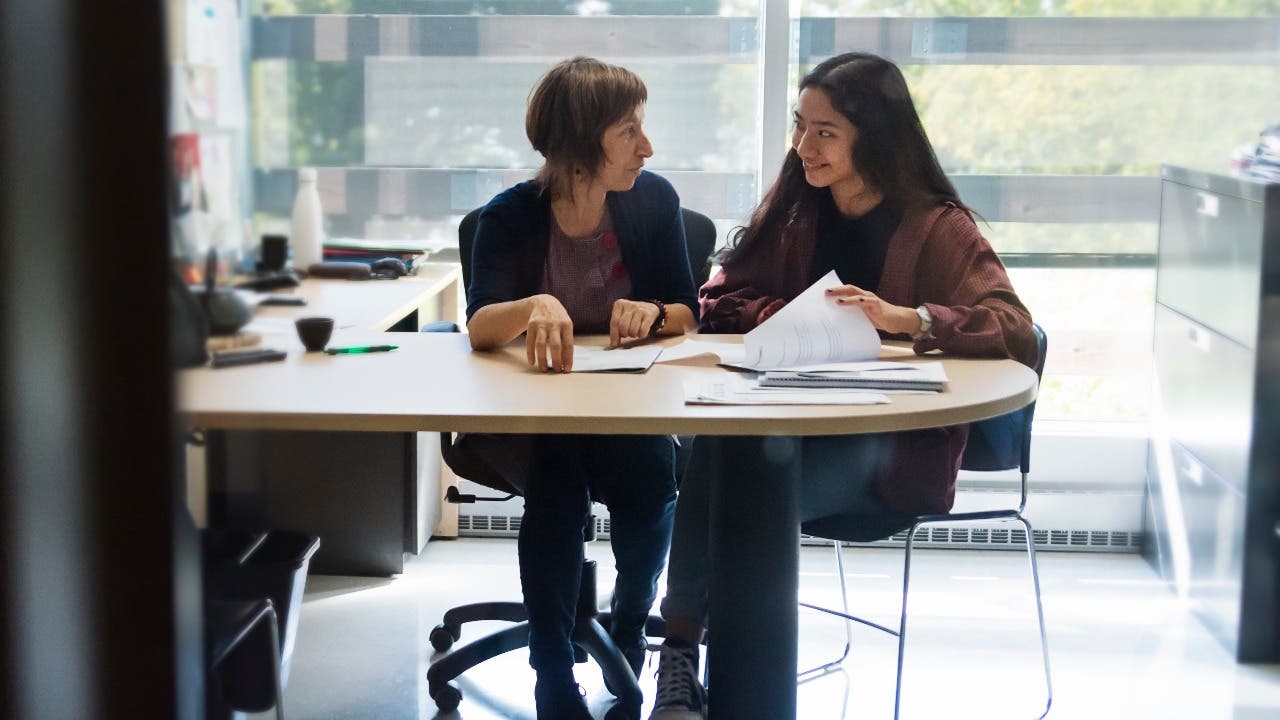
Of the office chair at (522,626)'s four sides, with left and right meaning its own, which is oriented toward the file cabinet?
left

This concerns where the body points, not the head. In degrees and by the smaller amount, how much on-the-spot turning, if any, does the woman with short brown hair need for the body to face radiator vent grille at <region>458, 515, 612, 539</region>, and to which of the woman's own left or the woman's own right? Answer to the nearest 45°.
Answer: approximately 180°

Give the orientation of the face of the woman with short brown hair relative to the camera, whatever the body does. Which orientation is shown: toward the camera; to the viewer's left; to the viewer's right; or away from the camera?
to the viewer's right

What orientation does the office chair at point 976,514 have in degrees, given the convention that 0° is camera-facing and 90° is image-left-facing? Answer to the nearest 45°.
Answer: approximately 45°

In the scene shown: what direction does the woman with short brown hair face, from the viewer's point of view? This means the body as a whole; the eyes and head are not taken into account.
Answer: toward the camera

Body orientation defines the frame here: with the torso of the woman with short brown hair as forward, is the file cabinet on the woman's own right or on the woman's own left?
on the woman's own left

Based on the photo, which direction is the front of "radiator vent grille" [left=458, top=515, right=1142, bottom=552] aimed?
toward the camera

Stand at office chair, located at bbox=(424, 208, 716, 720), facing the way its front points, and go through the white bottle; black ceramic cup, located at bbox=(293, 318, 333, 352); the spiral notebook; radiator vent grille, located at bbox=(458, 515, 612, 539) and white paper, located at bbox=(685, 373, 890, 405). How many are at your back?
1

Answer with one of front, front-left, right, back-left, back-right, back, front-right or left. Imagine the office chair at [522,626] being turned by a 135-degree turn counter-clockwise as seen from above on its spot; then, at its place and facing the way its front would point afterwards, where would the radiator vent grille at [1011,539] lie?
front
